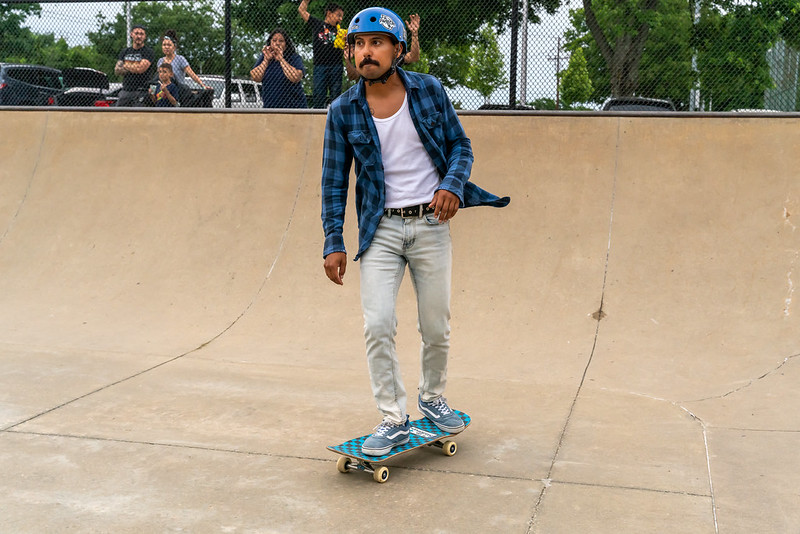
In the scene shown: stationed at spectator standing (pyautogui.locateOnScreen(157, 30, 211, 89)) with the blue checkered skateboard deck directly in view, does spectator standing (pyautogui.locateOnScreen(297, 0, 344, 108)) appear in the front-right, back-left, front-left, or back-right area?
front-left

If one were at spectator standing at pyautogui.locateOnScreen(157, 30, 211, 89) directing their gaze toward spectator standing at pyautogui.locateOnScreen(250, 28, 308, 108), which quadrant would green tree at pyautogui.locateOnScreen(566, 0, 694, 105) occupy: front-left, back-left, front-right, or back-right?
front-left

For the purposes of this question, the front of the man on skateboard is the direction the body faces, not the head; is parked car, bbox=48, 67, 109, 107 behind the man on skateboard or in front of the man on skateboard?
behind

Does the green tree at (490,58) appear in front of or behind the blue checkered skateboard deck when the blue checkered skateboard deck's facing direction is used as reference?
behind

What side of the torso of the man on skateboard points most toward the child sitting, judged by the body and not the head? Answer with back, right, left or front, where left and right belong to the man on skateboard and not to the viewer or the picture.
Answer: back

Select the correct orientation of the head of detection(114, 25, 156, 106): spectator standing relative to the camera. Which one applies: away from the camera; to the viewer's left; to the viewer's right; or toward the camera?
toward the camera

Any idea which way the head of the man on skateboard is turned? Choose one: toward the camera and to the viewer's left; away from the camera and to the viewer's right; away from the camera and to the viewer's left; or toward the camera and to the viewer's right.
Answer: toward the camera and to the viewer's left

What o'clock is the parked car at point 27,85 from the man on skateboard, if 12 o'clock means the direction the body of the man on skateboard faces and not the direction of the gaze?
The parked car is roughly at 5 o'clock from the man on skateboard.

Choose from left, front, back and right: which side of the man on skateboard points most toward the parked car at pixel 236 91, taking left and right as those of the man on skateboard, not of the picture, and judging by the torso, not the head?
back

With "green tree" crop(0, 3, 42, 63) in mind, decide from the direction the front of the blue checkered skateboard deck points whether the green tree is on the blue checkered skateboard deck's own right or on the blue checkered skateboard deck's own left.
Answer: on the blue checkered skateboard deck's own right

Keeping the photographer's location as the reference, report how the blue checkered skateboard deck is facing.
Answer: facing the viewer and to the left of the viewer

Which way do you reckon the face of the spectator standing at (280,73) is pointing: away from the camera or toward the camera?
toward the camera

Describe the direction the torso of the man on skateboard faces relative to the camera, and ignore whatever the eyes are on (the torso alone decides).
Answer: toward the camera

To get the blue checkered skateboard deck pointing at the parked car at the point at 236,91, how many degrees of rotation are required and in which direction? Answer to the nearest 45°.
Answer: approximately 135° to its right

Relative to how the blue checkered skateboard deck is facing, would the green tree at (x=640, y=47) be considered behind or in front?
behind

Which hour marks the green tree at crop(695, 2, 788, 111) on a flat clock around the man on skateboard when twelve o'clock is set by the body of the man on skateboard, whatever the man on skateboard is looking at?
The green tree is roughly at 7 o'clock from the man on skateboard.
